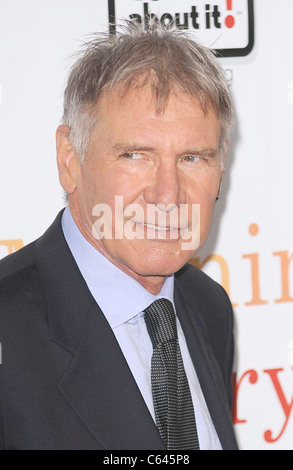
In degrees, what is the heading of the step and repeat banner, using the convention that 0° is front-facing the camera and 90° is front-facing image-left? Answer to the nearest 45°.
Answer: approximately 0°

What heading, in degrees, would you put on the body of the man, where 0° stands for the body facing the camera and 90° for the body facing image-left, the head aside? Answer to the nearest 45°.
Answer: approximately 315°
